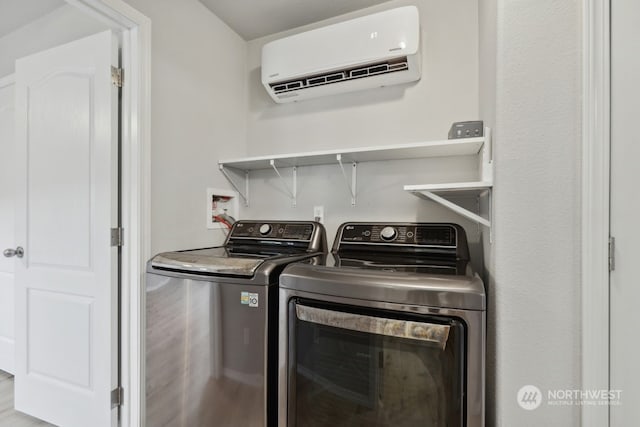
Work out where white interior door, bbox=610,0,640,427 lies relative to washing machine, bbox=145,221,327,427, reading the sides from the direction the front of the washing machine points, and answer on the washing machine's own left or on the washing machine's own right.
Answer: on the washing machine's own left

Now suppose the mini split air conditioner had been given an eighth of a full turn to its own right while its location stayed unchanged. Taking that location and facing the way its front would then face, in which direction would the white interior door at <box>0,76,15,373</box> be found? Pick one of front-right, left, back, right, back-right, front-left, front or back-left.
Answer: front

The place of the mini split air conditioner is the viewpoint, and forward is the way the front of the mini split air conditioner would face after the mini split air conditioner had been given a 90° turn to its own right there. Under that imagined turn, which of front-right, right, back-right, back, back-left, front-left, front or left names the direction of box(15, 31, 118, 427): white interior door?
front-left

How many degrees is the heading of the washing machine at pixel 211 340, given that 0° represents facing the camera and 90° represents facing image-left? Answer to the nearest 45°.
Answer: approximately 45°

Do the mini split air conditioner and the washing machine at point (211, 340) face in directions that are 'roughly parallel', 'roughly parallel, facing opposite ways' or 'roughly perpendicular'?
roughly parallel

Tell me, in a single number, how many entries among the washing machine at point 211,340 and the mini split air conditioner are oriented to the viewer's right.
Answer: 0

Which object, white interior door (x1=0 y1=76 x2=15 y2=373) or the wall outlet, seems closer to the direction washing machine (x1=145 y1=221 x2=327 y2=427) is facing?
the white interior door

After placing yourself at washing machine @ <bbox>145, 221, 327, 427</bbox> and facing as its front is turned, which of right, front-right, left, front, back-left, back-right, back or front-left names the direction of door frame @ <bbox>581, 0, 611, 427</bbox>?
left

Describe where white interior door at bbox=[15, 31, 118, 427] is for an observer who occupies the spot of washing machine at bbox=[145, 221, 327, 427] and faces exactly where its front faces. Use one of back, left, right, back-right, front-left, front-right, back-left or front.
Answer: right

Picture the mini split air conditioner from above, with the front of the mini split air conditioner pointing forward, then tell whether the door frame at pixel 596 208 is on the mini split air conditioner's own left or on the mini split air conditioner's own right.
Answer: on the mini split air conditioner's own left

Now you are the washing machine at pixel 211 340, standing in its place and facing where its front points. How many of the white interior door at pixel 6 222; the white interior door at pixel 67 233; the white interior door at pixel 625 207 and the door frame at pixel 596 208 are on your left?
2

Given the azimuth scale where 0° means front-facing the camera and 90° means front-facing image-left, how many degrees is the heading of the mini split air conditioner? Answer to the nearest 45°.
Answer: approximately 45°
